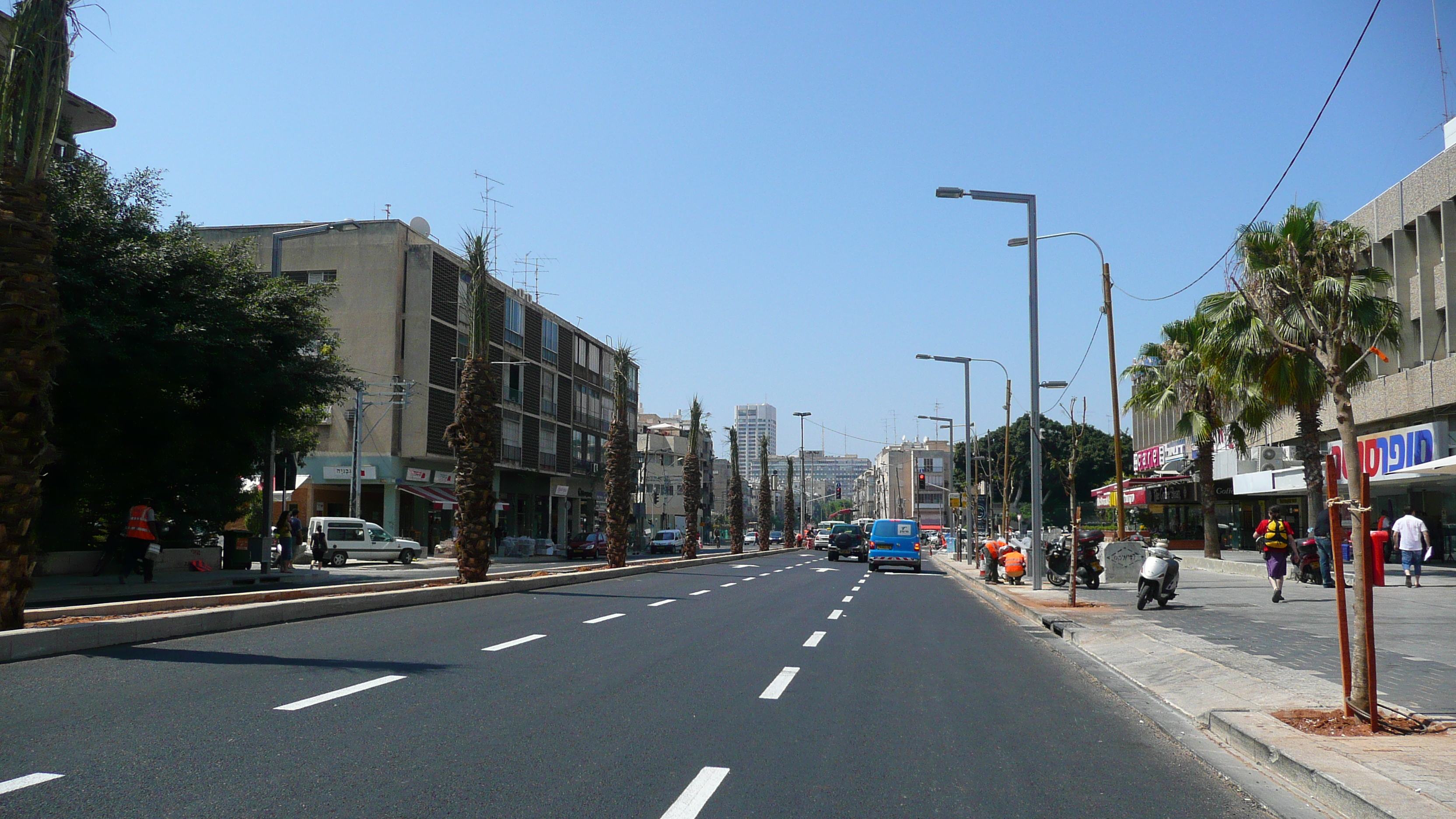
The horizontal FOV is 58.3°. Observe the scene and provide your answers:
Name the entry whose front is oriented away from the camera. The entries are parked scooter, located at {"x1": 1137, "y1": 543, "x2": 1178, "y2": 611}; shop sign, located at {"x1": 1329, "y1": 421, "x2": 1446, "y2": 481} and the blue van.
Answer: the blue van

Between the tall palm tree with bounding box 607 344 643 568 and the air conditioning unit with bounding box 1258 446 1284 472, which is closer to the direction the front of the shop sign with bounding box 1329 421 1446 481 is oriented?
the tall palm tree

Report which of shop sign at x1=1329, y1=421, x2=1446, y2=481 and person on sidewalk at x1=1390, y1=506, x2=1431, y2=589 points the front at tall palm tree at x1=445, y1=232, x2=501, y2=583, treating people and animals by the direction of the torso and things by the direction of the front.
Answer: the shop sign

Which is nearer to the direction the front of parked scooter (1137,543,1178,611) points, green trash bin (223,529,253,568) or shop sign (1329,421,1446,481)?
the green trash bin

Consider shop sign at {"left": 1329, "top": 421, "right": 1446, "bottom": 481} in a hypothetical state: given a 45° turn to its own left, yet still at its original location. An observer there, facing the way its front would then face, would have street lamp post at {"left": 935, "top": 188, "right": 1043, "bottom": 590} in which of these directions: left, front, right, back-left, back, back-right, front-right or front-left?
front-right

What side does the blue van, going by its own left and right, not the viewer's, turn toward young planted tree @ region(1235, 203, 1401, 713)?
back

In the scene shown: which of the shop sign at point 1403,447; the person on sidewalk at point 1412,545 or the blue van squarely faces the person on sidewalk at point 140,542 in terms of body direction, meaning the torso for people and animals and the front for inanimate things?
the shop sign

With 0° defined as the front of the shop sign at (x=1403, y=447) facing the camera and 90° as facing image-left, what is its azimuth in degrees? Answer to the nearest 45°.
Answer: approximately 45°

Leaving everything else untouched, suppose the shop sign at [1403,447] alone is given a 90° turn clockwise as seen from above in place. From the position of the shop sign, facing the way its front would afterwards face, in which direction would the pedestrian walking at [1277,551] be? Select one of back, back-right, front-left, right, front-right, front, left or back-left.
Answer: back-left
